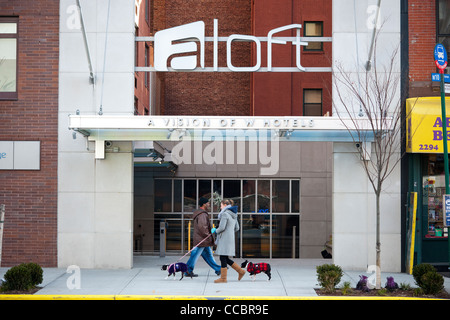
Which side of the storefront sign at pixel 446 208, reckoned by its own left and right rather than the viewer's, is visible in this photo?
front

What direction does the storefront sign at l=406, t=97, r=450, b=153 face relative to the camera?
toward the camera

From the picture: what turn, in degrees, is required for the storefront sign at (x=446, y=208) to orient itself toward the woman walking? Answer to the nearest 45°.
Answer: approximately 90° to its right

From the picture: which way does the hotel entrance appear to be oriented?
toward the camera

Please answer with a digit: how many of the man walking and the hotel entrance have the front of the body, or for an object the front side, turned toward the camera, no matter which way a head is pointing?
1

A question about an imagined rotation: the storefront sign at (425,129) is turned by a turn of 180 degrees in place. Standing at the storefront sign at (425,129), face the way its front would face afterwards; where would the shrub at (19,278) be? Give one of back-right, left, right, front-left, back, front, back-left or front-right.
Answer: back-left

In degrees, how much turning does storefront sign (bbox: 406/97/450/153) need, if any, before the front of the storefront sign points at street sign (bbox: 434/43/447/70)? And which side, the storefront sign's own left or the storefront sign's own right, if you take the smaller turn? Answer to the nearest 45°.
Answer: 0° — it already faces it

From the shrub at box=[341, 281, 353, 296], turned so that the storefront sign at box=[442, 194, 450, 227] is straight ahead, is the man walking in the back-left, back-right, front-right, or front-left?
back-left

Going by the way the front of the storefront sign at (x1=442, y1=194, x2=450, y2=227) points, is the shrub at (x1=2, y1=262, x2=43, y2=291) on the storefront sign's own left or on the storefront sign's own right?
on the storefront sign's own right

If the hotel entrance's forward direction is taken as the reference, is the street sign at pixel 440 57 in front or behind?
in front

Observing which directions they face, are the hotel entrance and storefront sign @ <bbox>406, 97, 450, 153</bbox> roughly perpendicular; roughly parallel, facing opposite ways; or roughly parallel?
roughly parallel

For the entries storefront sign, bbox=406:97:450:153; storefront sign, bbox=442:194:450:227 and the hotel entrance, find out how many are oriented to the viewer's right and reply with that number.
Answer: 0

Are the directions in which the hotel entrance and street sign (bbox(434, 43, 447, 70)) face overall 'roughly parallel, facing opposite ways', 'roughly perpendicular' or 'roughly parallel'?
roughly parallel
